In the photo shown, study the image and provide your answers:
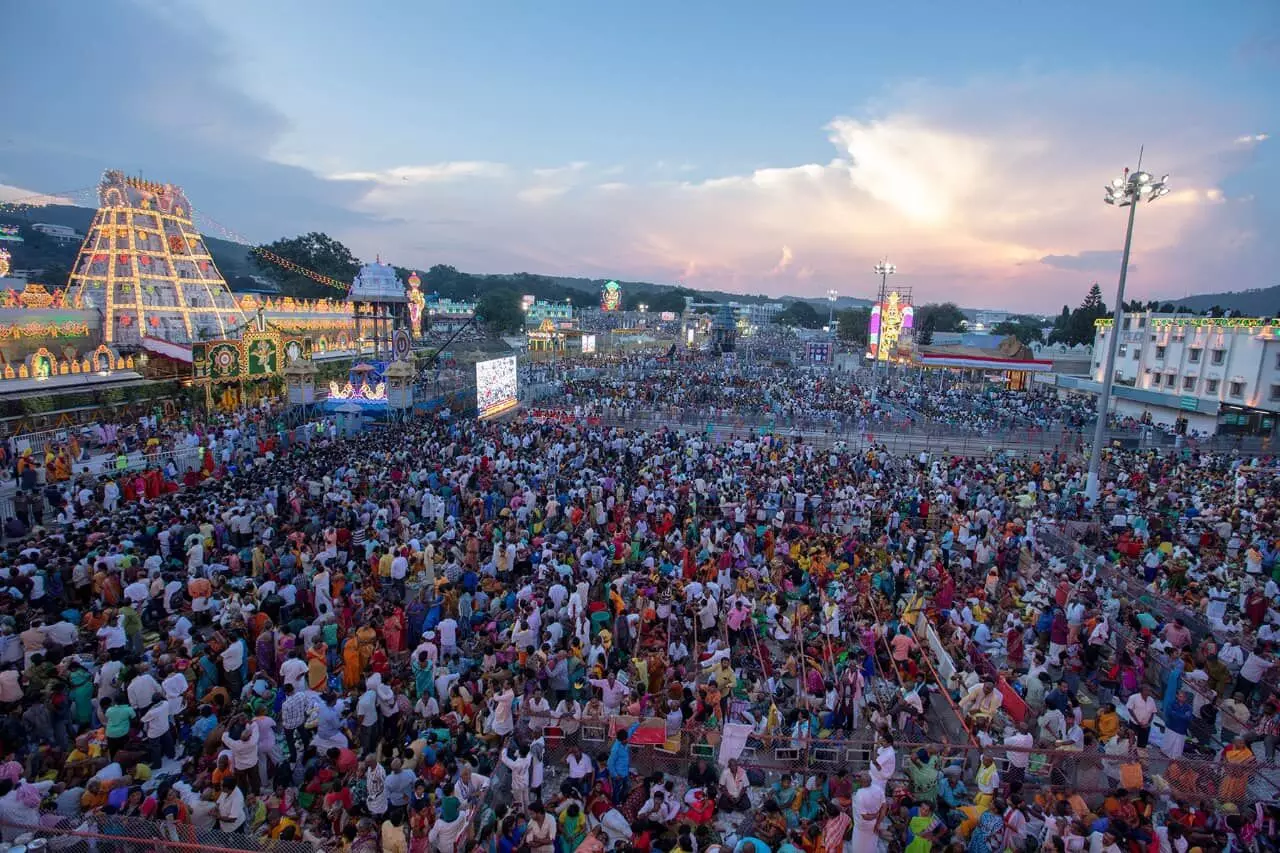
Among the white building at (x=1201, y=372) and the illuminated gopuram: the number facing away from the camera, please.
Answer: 0

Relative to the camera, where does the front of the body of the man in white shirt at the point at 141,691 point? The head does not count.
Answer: away from the camera

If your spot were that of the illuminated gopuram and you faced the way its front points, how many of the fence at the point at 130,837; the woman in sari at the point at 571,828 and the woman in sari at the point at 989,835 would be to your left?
0

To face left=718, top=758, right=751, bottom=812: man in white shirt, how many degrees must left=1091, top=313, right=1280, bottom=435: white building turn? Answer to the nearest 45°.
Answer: approximately 45° to its left

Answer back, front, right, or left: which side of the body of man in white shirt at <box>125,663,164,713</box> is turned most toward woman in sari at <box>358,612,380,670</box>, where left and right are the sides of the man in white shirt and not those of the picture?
right

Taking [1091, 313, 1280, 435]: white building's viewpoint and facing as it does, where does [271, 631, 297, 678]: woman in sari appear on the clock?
The woman in sari is roughly at 11 o'clock from the white building.

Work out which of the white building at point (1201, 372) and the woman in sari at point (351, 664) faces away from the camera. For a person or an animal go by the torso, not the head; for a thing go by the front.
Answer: the woman in sari

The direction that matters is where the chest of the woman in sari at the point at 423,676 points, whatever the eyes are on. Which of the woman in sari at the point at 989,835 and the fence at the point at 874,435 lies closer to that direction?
the fence

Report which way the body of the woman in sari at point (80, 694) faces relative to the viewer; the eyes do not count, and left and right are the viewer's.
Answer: facing away from the viewer

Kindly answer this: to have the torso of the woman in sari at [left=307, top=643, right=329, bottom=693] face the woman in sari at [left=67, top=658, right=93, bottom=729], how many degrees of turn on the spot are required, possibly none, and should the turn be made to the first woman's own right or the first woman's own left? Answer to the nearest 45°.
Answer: approximately 90° to the first woman's own left

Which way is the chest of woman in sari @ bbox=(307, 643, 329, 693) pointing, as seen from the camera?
away from the camera

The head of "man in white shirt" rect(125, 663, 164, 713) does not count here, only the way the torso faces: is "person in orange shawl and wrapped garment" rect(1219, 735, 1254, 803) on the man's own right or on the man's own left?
on the man's own right

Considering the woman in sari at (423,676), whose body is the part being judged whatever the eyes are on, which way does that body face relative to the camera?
away from the camera

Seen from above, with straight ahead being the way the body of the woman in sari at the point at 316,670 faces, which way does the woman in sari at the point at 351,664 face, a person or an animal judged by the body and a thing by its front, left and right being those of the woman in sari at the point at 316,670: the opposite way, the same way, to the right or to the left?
the same way

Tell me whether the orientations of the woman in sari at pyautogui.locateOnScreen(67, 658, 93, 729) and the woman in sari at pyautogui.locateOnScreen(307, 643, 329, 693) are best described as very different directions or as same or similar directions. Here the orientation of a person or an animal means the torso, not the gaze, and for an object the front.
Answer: same or similar directions

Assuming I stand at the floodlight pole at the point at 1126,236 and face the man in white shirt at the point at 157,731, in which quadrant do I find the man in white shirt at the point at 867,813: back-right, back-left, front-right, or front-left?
front-left

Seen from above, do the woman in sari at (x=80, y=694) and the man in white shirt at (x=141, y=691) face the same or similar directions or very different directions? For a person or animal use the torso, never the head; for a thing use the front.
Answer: same or similar directions

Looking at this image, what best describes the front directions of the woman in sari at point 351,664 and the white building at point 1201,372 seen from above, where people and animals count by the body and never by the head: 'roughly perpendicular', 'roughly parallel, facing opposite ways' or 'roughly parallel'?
roughly perpendicular
